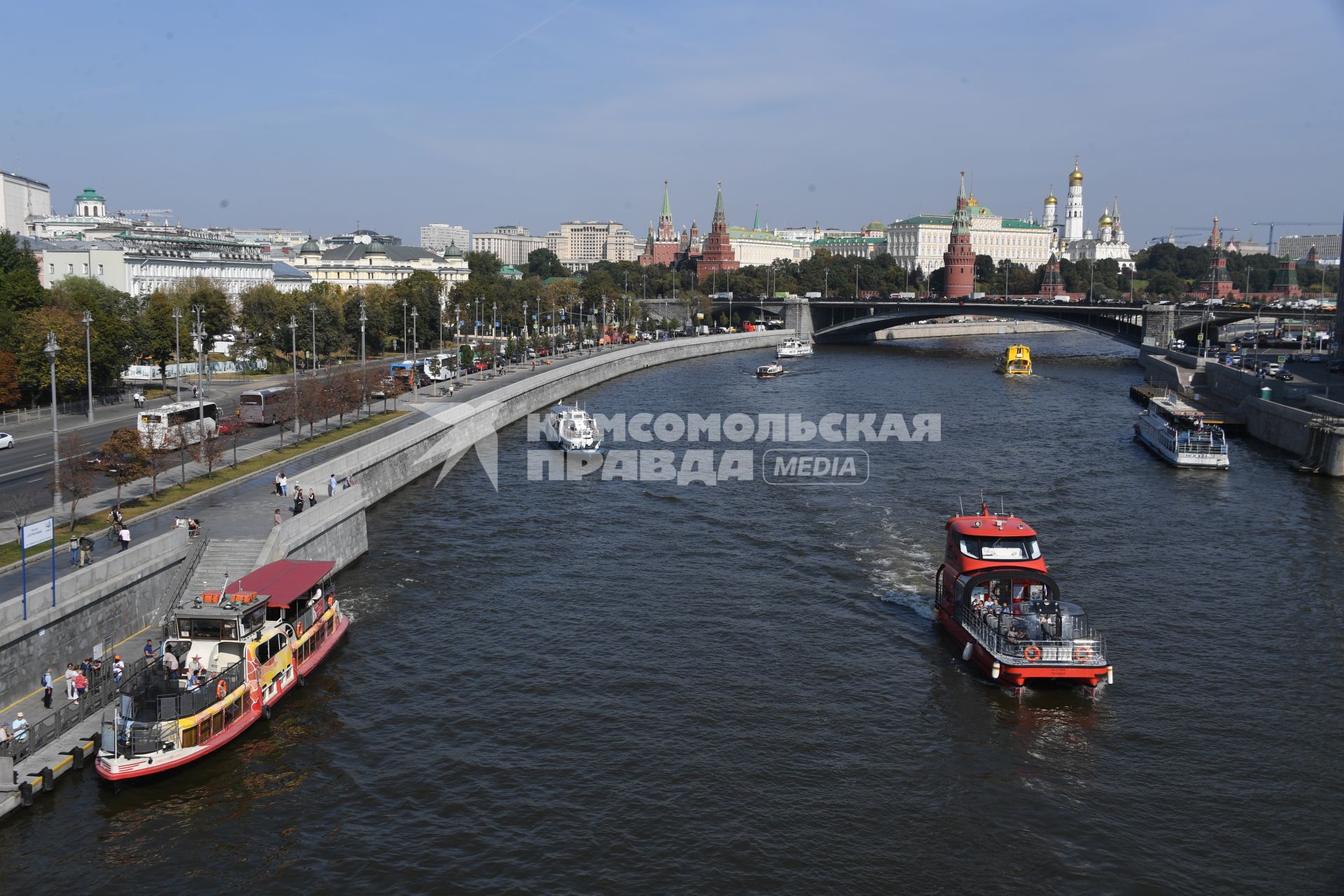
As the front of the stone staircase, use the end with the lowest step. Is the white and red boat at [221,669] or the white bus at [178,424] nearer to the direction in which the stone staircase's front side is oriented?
the white and red boat

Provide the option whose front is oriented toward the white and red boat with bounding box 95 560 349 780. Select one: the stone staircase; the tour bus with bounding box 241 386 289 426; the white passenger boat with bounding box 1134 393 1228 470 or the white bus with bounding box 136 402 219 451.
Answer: the stone staircase

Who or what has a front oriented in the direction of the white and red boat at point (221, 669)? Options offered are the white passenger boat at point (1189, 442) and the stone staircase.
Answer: the stone staircase

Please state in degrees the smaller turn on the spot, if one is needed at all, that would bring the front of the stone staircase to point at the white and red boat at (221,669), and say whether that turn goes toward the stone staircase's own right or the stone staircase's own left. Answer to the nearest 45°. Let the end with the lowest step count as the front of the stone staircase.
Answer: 0° — it already faces it

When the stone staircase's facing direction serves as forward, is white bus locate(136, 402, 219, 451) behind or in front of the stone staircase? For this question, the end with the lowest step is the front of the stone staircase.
behind

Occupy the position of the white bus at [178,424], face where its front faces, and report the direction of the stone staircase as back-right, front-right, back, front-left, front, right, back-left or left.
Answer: back-right

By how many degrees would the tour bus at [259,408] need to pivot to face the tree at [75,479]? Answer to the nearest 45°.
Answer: approximately 135° to its right

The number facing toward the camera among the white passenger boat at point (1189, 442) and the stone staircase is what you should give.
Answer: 1

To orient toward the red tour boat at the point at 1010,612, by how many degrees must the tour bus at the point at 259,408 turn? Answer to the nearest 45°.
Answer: approximately 90° to its right
